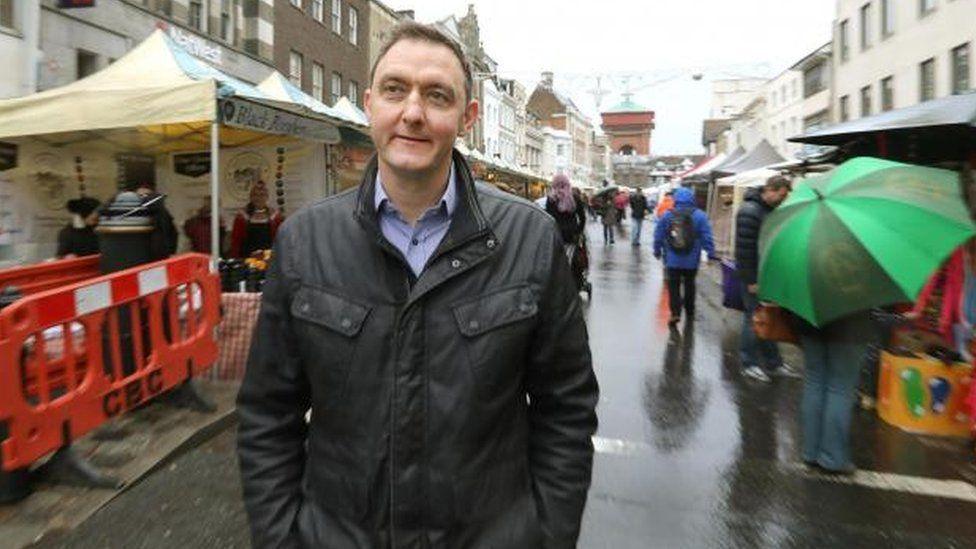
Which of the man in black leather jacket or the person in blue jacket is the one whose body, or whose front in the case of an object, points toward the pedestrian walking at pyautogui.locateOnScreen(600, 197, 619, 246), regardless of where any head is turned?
the person in blue jacket

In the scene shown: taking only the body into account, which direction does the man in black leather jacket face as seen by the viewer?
toward the camera

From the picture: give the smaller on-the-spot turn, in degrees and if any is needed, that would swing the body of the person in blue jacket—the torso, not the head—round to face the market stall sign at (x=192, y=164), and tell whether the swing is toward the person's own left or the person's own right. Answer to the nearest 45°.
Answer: approximately 90° to the person's own left

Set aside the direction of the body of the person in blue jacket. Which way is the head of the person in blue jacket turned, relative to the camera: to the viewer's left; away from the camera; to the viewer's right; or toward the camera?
away from the camera

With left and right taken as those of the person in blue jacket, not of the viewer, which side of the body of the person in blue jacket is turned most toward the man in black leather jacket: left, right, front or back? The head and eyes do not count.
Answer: back

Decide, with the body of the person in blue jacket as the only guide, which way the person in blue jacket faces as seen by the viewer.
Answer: away from the camera

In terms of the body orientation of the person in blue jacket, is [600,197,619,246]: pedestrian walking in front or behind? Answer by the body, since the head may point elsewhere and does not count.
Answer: in front
